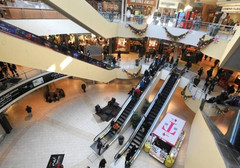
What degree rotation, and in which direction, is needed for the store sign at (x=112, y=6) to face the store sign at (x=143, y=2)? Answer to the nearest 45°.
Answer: approximately 90° to its left

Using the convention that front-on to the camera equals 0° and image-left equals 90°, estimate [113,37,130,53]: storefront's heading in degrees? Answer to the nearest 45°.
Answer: approximately 0°

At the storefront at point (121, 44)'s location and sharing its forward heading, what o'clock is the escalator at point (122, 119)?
The escalator is roughly at 12 o'clock from the storefront.

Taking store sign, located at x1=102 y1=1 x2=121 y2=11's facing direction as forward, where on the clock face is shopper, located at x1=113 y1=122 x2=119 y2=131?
The shopper is roughly at 12 o'clock from the store sign.

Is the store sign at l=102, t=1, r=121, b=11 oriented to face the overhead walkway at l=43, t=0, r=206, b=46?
yes

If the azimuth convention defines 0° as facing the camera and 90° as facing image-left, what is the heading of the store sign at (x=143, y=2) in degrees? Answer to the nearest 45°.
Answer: approximately 0°

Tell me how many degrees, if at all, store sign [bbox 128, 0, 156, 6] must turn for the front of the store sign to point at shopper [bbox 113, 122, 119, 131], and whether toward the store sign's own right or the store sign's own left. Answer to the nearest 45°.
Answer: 0° — it already faces them
